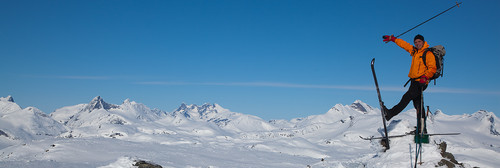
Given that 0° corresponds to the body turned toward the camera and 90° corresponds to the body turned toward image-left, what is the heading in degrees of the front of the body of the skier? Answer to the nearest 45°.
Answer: approximately 45°
